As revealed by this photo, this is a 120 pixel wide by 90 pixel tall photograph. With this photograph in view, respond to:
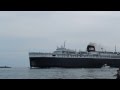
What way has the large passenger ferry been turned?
to the viewer's left
